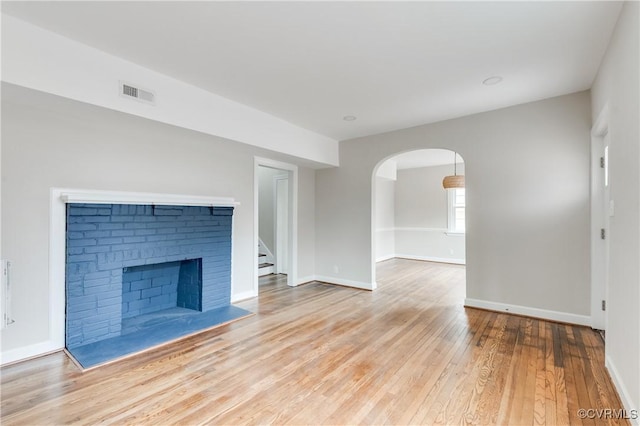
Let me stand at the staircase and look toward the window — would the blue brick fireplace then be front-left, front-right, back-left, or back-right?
back-right

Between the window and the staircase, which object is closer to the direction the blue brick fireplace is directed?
the window

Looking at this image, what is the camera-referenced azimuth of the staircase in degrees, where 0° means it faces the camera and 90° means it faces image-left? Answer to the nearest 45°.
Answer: approximately 315°

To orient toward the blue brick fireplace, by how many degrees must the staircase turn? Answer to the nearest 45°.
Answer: approximately 90° to its right

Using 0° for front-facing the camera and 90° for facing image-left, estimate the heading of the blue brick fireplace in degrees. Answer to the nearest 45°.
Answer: approximately 315°

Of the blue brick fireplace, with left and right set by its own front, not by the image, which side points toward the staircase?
left

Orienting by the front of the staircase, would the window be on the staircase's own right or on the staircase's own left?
on the staircase's own left
